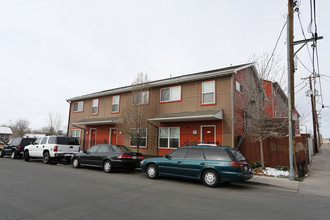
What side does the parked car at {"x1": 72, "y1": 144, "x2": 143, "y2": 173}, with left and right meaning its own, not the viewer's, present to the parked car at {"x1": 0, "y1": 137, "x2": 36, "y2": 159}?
front

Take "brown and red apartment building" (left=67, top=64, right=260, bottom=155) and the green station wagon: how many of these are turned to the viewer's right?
0

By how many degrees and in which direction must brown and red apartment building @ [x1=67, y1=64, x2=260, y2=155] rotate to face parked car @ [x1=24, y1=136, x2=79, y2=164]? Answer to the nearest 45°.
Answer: approximately 45° to its right

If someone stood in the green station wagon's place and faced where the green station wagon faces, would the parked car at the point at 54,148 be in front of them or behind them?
in front

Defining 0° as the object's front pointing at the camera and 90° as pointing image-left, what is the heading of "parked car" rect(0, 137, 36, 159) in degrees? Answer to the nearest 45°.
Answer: approximately 135°

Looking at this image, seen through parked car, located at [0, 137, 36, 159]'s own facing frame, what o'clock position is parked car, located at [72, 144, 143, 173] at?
parked car, located at [72, 144, 143, 173] is roughly at 7 o'clock from parked car, located at [0, 137, 36, 159].

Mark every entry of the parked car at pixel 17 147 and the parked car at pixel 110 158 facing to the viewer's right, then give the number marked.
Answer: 0

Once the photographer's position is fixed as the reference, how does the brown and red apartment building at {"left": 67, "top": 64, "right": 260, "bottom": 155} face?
facing the viewer and to the left of the viewer

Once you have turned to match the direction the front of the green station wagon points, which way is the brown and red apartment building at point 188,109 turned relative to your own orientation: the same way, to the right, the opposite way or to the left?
to the left

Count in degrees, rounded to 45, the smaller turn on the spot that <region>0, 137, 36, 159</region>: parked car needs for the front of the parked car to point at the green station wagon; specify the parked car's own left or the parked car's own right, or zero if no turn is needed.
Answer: approximately 135° to the parked car's own left

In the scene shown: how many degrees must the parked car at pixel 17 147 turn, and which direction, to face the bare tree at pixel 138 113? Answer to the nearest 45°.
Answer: approximately 180°

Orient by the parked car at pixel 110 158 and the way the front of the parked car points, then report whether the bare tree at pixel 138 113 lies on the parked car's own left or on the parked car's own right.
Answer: on the parked car's own right
